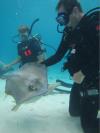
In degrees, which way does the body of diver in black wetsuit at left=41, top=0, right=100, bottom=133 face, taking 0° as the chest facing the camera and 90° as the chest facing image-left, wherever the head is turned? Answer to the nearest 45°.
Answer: approximately 90°

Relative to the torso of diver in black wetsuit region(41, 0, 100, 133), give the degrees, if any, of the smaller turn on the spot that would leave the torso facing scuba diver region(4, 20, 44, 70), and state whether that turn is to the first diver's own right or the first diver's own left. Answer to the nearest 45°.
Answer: approximately 45° to the first diver's own right

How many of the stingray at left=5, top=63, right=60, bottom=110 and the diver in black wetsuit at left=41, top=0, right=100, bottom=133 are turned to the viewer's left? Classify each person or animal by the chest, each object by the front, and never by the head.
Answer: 1

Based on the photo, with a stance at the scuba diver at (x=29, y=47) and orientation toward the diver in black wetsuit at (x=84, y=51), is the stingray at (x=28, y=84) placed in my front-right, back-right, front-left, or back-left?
front-right

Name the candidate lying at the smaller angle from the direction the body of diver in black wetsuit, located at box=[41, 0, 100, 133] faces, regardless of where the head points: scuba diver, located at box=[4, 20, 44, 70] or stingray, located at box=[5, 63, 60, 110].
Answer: the stingray

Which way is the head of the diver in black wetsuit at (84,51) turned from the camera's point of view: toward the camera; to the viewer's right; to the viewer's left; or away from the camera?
to the viewer's left
